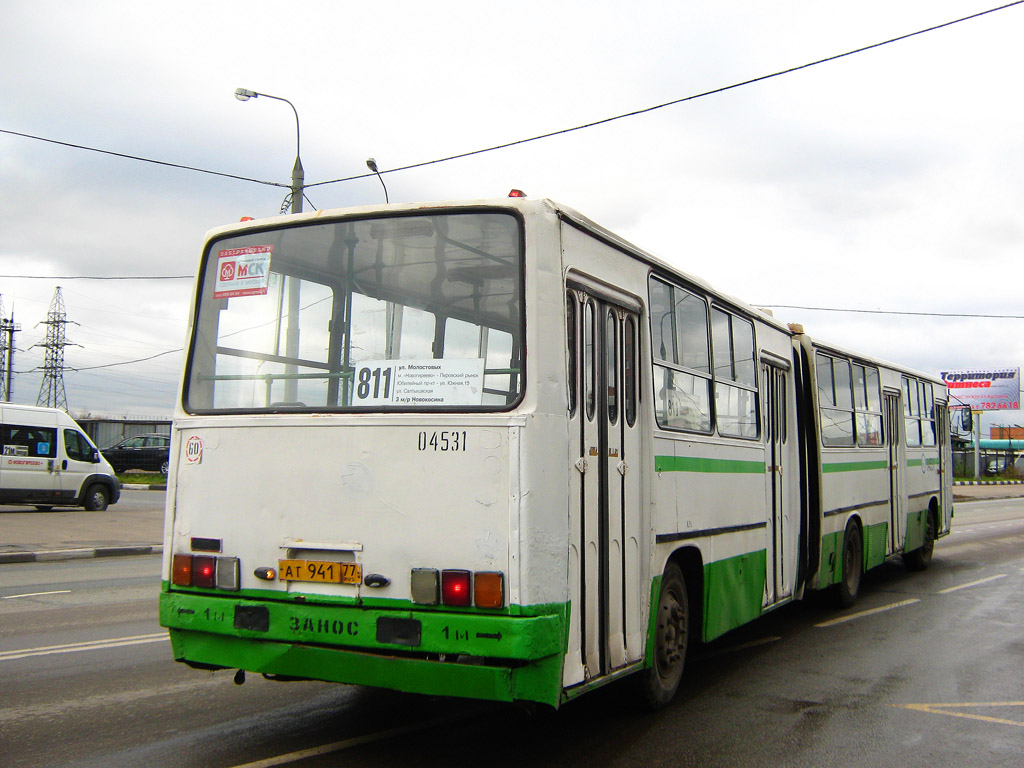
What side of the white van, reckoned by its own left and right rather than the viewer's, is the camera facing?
right

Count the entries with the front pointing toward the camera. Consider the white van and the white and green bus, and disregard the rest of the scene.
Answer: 0

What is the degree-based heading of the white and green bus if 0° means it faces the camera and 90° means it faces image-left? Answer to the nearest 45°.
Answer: approximately 225°

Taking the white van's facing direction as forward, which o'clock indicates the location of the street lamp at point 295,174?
The street lamp is roughly at 2 o'clock from the white van.

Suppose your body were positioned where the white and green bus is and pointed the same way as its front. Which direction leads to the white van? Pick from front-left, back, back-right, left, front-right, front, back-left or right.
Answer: left

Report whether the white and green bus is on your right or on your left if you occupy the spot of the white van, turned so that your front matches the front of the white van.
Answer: on your right
